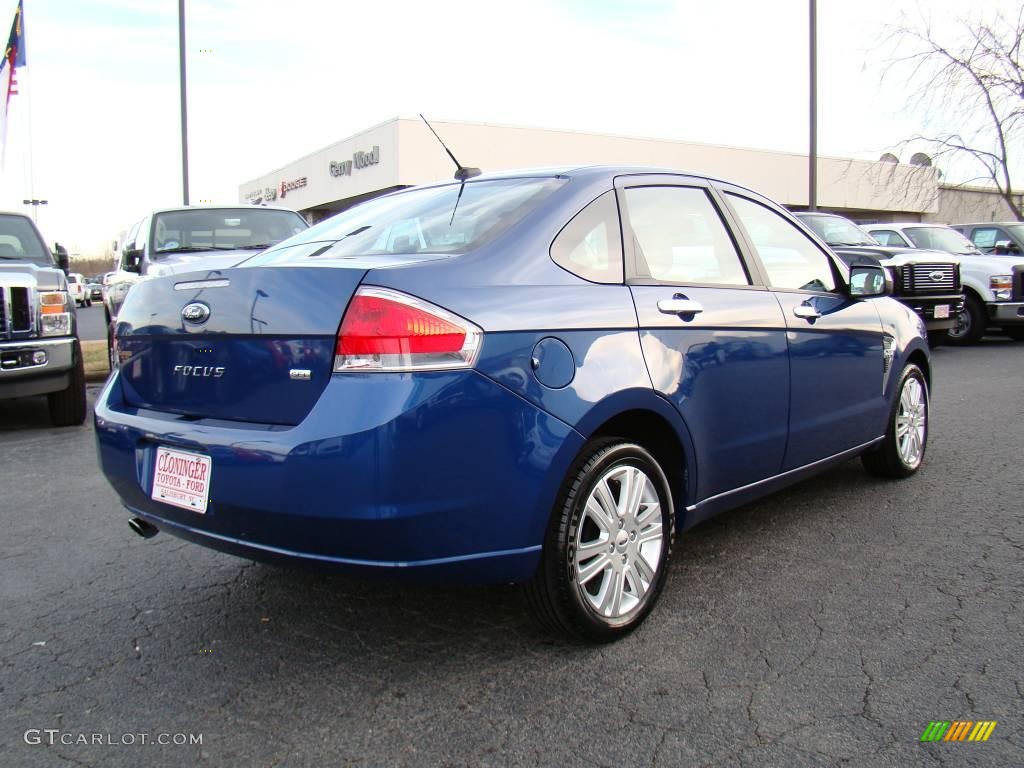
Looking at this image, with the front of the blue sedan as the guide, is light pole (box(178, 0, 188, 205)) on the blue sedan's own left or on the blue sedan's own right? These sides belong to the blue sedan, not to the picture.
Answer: on the blue sedan's own left

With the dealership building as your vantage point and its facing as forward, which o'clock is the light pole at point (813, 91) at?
The light pole is roughly at 10 o'clock from the dealership building.

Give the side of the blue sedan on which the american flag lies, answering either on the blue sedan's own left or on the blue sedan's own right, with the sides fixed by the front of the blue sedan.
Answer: on the blue sedan's own left

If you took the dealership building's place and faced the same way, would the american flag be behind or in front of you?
in front

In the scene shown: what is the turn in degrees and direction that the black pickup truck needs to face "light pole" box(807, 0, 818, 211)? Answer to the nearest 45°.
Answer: approximately 135° to its left

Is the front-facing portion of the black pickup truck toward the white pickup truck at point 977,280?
no

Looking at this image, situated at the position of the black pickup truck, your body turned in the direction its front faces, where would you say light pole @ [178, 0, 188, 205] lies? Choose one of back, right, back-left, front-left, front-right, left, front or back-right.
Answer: back-right

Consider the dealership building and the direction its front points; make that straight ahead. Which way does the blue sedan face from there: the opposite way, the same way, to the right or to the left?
the opposite way

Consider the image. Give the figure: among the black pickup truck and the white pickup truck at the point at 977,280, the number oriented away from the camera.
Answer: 0

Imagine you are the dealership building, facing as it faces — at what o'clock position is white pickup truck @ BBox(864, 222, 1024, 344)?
The white pickup truck is roughly at 10 o'clock from the dealership building.

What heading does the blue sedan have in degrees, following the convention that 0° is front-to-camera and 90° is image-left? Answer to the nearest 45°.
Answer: approximately 225°

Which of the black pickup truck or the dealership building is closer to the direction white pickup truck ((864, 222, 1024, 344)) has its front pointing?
the black pickup truck

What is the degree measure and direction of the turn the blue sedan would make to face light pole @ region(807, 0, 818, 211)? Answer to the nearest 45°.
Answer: approximately 45° to its left
